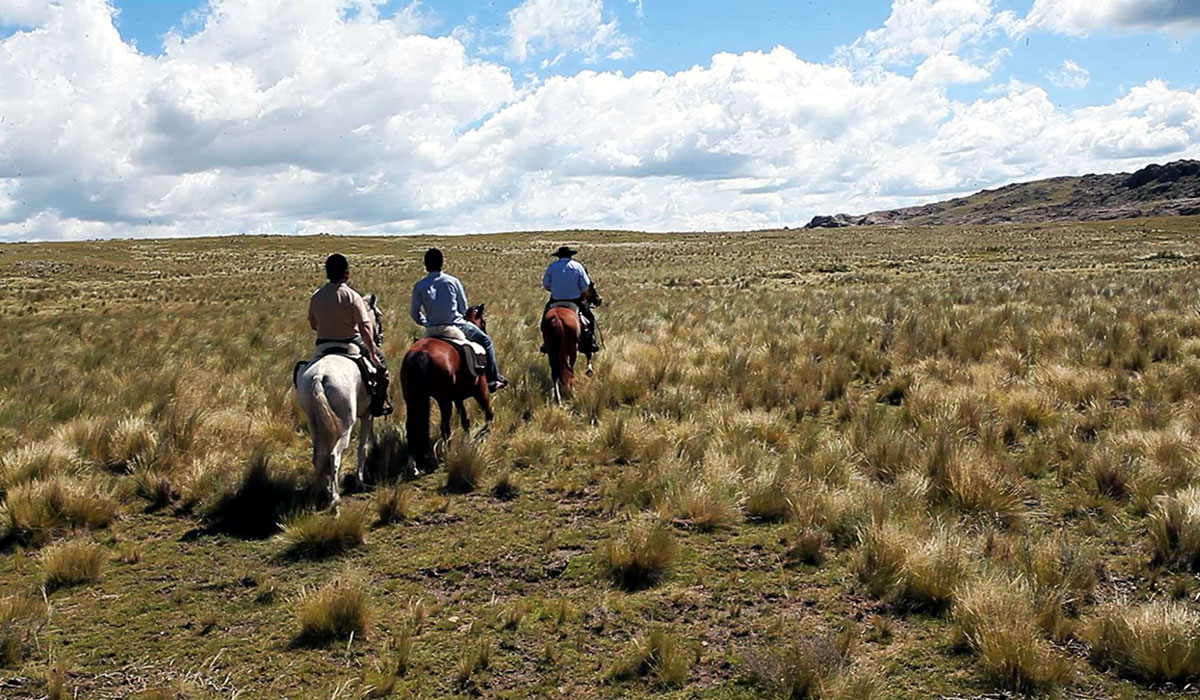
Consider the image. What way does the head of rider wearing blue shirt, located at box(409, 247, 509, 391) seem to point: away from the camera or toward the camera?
away from the camera

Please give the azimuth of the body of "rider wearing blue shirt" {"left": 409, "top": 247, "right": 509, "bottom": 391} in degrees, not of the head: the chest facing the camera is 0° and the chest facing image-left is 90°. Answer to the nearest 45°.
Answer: approximately 225°

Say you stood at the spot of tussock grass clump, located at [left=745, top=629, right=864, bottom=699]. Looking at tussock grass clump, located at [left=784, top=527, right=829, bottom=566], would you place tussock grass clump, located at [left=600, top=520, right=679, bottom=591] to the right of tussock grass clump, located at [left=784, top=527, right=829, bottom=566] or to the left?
left

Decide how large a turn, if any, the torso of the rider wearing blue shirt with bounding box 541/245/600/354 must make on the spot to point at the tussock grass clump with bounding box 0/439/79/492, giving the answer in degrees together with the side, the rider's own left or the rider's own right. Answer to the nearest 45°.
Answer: approximately 135° to the rider's own left

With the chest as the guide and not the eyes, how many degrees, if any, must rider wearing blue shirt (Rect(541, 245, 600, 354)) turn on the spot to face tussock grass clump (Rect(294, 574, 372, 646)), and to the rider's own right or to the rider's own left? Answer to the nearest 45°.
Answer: approximately 180°

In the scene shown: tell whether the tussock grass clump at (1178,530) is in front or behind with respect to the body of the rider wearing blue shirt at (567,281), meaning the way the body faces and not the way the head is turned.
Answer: behind

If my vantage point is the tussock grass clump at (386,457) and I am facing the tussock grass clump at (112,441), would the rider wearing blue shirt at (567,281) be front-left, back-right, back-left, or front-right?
back-right

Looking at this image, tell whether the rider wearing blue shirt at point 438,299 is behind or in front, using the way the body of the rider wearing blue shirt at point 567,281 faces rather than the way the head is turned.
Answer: behind

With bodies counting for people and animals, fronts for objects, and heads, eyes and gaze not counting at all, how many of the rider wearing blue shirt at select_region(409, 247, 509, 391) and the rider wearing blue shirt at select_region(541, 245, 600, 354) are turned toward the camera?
0

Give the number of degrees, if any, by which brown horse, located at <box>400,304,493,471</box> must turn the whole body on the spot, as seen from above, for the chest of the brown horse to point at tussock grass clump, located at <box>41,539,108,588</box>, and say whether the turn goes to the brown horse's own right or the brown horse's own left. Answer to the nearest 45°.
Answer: approximately 180°

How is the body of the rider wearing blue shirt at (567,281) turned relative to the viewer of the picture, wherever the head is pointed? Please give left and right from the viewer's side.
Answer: facing away from the viewer

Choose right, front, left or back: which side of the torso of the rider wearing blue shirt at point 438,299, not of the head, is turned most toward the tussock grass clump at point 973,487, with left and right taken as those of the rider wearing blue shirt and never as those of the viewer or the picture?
right

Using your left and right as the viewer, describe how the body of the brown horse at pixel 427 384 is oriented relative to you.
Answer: facing away from the viewer and to the right of the viewer

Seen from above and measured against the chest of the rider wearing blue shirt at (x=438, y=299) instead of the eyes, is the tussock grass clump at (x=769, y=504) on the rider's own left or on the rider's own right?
on the rider's own right

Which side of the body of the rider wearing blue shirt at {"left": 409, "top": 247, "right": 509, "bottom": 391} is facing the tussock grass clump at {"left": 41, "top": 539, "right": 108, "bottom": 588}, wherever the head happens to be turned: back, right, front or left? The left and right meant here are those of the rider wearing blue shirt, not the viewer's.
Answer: back

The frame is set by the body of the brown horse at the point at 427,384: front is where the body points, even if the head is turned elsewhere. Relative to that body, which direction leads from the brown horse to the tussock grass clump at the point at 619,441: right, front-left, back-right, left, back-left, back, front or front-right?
front-right

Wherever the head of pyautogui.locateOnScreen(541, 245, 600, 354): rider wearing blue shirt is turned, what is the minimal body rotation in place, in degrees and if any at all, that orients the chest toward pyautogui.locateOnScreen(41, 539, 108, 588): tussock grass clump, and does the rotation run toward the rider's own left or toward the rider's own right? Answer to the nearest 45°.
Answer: approximately 135° to the rider's own left

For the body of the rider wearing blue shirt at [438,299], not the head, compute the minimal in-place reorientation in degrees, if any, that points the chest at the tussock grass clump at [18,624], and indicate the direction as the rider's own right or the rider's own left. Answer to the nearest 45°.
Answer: approximately 180°
